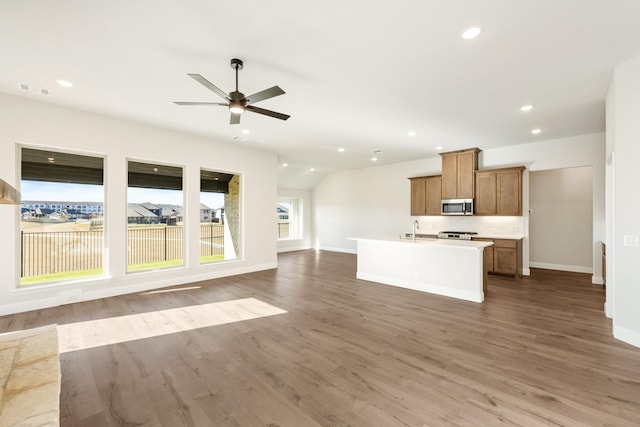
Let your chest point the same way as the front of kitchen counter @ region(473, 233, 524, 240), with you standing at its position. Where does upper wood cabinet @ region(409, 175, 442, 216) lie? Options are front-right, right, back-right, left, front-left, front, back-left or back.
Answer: right

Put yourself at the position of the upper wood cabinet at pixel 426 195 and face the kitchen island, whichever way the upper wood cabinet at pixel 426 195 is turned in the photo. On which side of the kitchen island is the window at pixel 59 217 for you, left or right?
right

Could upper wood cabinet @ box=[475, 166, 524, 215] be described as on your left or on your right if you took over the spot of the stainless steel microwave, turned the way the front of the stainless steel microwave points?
on your left

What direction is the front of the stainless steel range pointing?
toward the camera

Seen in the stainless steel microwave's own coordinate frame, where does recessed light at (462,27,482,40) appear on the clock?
The recessed light is roughly at 12 o'clock from the stainless steel microwave.

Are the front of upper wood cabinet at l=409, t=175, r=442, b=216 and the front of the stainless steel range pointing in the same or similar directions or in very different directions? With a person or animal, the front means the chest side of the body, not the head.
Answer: same or similar directions

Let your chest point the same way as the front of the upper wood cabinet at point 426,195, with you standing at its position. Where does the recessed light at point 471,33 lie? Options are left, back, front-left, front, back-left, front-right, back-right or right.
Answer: front

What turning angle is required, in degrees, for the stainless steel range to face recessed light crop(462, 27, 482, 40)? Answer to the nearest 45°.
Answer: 0° — it already faces it

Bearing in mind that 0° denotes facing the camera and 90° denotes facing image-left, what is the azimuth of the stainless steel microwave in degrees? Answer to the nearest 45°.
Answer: approximately 0°

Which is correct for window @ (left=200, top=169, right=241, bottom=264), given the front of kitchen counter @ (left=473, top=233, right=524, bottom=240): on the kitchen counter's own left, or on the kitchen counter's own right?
on the kitchen counter's own right

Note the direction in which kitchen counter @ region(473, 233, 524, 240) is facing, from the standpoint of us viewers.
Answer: facing the viewer

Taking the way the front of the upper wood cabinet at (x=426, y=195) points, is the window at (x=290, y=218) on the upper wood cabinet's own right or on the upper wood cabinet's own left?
on the upper wood cabinet's own right

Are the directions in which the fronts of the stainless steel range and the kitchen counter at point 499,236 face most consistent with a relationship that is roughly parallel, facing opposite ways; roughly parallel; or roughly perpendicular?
roughly parallel

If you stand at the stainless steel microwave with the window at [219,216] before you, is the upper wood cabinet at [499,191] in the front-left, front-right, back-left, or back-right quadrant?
back-left

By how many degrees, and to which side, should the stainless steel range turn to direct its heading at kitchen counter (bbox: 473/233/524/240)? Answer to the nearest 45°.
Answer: approximately 90° to its left

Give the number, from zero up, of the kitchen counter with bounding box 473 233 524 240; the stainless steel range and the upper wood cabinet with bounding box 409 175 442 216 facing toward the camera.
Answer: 3

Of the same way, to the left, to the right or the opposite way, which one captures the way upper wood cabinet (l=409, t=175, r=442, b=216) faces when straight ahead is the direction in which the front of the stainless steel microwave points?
the same way
